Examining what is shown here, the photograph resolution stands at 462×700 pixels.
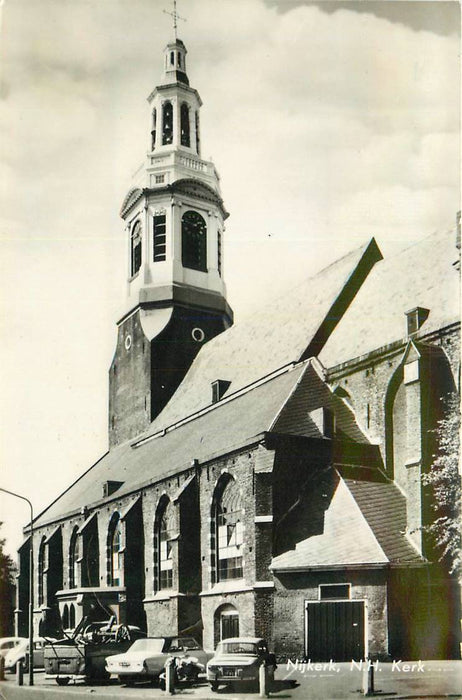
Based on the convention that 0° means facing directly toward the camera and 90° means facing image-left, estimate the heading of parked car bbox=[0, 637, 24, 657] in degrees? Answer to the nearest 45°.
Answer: approximately 45°

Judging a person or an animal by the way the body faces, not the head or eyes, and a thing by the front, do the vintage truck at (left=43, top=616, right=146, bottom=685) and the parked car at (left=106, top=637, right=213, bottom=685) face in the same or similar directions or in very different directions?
same or similar directions
